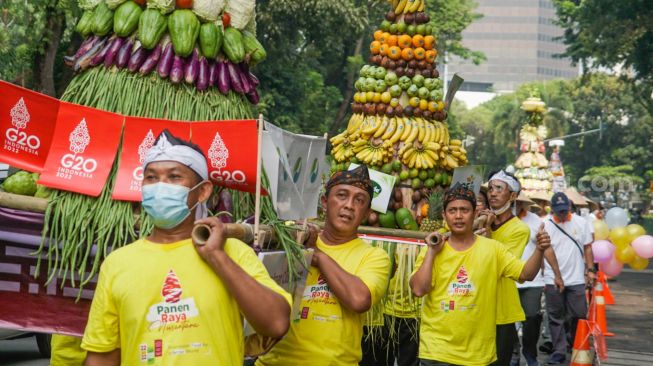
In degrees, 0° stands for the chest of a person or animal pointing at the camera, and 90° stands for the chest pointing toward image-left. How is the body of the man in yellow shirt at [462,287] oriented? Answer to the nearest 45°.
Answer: approximately 0°

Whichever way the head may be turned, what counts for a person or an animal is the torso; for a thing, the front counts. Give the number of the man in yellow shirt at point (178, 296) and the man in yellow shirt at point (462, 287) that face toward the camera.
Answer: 2
